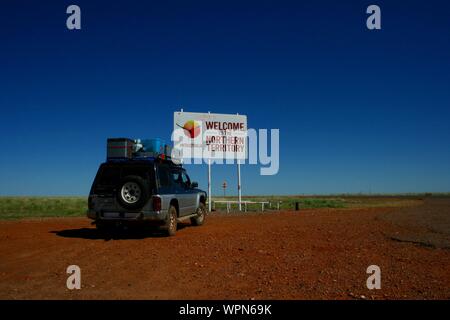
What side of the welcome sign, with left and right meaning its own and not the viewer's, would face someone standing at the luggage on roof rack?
front

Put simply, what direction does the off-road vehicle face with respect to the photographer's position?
facing away from the viewer and to the right of the viewer

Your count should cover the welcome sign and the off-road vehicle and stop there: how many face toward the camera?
1

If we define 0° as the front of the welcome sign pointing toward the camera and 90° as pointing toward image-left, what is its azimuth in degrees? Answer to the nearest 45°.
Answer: approximately 0°

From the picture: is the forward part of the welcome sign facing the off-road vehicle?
yes

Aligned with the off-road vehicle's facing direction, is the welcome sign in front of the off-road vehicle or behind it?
in front
